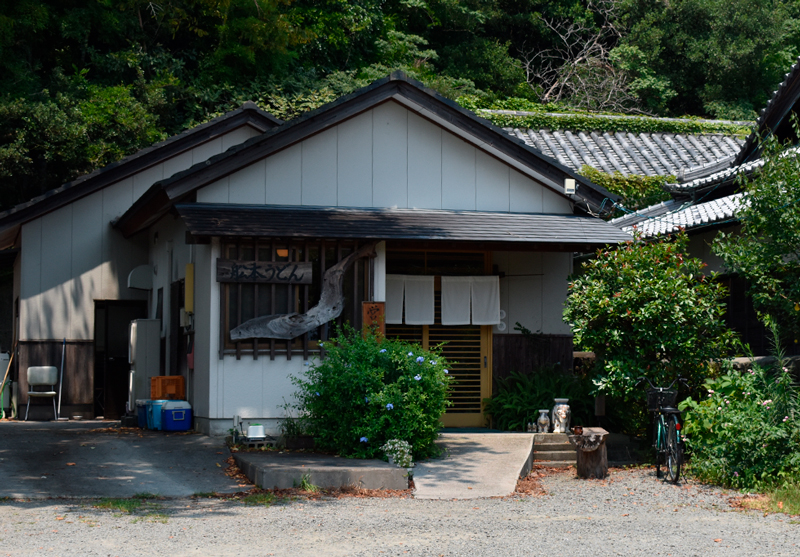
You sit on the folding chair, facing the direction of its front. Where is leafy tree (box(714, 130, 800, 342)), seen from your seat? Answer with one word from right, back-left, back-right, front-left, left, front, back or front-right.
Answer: front-left

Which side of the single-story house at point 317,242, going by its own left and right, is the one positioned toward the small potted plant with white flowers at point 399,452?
front

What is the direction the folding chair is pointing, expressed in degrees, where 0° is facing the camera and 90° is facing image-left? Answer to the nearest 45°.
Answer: approximately 0°

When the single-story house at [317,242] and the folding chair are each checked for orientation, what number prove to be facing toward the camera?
2

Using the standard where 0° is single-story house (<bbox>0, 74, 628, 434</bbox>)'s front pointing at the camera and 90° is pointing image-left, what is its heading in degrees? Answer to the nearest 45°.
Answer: approximately 0°

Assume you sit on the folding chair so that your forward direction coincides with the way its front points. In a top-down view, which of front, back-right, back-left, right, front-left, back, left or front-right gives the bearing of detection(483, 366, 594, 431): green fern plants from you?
front-left

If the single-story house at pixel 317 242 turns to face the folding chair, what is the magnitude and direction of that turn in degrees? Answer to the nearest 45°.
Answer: approximately 135° to its right

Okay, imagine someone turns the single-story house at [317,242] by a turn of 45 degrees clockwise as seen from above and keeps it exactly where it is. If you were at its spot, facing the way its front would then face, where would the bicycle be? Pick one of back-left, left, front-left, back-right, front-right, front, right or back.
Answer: left

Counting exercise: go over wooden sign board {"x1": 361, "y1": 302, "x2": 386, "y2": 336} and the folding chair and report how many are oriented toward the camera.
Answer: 2
